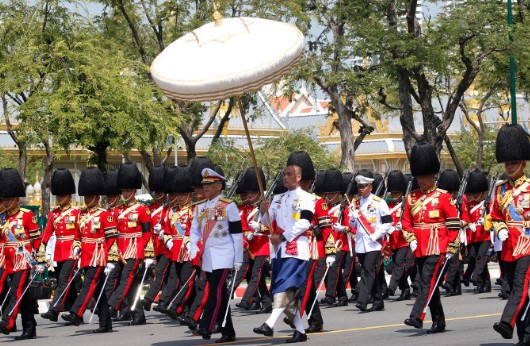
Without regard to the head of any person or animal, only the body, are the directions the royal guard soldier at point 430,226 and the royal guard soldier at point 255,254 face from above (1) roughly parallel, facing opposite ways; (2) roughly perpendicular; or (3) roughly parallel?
roughly parallel

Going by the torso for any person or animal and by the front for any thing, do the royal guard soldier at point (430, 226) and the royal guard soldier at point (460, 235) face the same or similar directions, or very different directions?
same or similar directions

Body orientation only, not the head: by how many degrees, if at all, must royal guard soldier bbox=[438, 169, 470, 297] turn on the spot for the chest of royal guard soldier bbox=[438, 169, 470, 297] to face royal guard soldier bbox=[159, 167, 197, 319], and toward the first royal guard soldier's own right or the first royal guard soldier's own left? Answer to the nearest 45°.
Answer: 0° — they already face them

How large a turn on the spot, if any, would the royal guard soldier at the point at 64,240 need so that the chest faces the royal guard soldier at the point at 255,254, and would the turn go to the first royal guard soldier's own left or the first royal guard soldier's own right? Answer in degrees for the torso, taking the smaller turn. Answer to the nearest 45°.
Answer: approximately 135° to the first royal guard soldier's own left

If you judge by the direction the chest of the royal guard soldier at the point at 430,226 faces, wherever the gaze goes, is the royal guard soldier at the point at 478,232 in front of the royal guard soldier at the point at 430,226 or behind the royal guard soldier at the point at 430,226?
behind

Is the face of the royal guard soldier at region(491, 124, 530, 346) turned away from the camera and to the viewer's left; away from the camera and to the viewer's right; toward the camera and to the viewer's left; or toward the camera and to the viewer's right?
toward the camera and to the viewer's left

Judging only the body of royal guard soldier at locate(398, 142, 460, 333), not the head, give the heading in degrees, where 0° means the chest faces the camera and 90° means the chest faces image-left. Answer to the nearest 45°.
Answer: approximately 45°

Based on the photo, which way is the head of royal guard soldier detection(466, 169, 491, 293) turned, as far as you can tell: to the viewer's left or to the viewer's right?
to the viewer's left

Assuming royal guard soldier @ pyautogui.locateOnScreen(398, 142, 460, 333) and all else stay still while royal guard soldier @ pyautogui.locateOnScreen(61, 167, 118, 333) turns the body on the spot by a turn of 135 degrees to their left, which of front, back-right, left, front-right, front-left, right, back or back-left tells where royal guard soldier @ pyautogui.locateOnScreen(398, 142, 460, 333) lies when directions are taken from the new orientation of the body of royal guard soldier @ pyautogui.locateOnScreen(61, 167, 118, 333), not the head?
front-right

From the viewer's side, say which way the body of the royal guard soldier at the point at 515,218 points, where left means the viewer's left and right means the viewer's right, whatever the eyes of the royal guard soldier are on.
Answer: facing the viewer and to the left of the viewer

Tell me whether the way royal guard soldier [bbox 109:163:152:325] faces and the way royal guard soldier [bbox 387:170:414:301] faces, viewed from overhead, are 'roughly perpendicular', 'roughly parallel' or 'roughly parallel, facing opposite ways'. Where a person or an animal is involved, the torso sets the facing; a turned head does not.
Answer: roughly parallel

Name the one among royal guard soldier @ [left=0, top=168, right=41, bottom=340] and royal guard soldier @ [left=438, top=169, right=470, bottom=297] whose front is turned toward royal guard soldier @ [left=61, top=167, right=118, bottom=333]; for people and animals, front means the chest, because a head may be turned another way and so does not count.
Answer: royal guard soldier @ [left=438, top=169, right=470, bottom=297]
